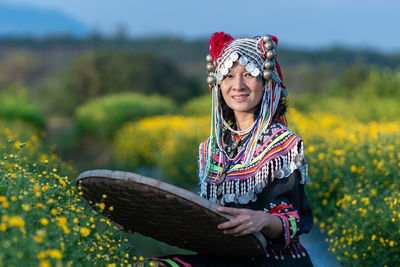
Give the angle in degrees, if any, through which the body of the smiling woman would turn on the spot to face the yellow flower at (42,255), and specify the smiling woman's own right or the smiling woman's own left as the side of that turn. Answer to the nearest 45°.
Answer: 0° — they already face it

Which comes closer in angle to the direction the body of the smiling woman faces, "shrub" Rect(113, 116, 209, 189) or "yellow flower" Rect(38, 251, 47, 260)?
the yellow flower

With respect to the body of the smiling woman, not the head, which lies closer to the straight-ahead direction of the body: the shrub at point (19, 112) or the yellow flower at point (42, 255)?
the yellow flower

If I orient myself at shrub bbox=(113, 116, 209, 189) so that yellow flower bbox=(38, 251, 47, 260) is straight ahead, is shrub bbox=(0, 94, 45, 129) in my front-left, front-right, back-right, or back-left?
back-right

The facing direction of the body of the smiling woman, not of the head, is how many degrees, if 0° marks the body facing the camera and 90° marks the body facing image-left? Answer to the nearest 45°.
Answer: approximately 45°

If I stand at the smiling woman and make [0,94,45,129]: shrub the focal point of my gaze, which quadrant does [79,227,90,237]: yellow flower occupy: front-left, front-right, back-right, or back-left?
back-left

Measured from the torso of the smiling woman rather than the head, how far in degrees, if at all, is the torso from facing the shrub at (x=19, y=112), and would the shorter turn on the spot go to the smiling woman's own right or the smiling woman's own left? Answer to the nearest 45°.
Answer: approximately 90° to the smiling woman's own right
